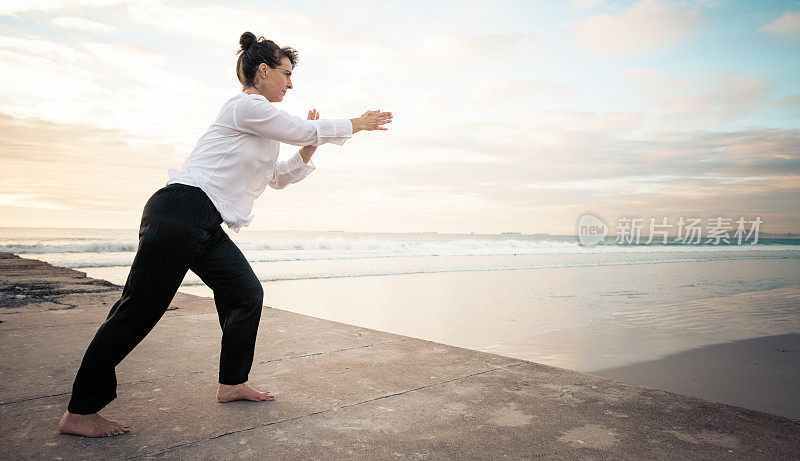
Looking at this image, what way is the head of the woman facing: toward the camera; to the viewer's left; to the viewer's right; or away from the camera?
to the viewer's right

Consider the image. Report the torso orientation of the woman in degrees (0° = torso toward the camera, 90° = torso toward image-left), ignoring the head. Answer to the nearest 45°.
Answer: approximately 270°
